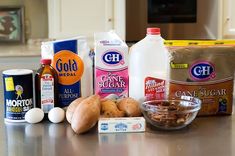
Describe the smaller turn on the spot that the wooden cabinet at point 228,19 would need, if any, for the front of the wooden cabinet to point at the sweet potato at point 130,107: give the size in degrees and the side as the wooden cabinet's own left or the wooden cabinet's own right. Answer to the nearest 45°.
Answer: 0° — it already faces it

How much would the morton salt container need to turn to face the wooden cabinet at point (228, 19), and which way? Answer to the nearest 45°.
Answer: approximately 135° to its left

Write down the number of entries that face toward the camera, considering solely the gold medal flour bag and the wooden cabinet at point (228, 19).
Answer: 2

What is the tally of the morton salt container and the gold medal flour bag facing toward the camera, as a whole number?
2

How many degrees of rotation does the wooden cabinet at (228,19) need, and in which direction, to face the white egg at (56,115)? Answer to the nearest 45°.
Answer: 0° — it already faces it
